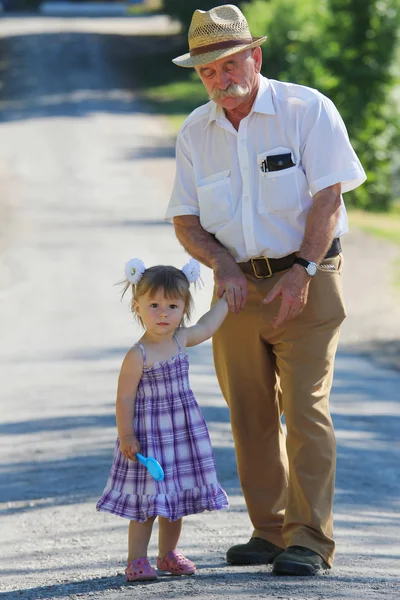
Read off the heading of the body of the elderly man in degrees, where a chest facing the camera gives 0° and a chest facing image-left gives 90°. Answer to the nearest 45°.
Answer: approximately 45°
